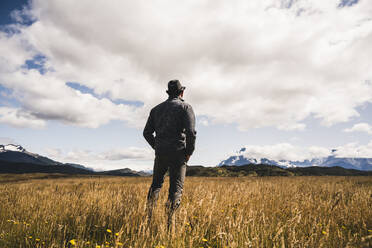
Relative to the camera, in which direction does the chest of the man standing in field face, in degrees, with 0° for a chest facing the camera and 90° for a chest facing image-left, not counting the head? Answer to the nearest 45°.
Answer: approximately 225°
